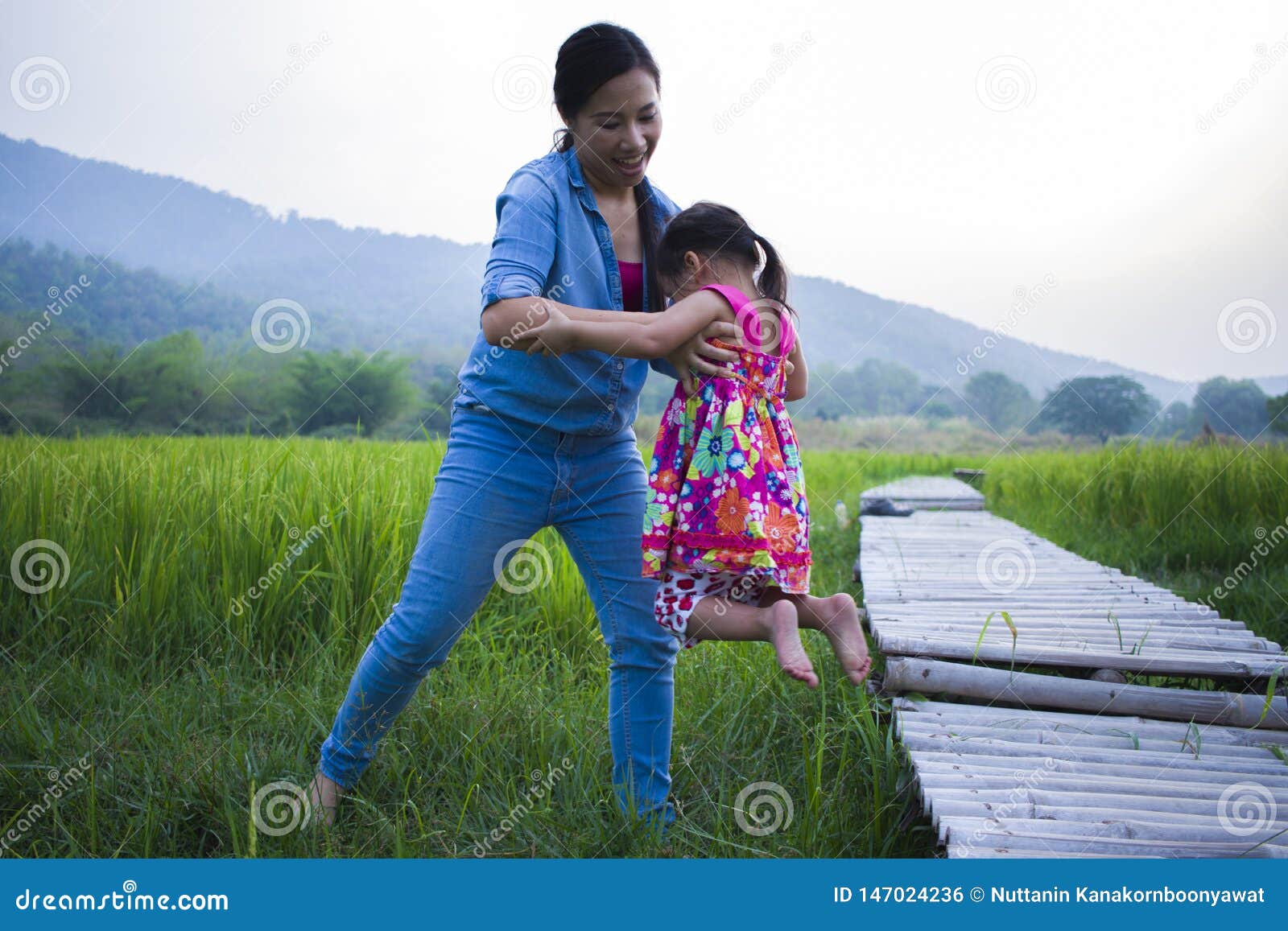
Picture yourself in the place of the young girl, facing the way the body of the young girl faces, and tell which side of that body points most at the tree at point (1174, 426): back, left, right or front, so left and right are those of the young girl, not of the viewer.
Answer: right

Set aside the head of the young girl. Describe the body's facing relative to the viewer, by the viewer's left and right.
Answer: facing away from the viewer and to the left of the viewer

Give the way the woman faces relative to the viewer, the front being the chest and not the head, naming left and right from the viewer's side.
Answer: facing the viewer and to the right of the viewer

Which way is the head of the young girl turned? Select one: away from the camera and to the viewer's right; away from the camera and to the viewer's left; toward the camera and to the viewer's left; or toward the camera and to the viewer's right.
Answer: away from the camera and to the viewer's left
